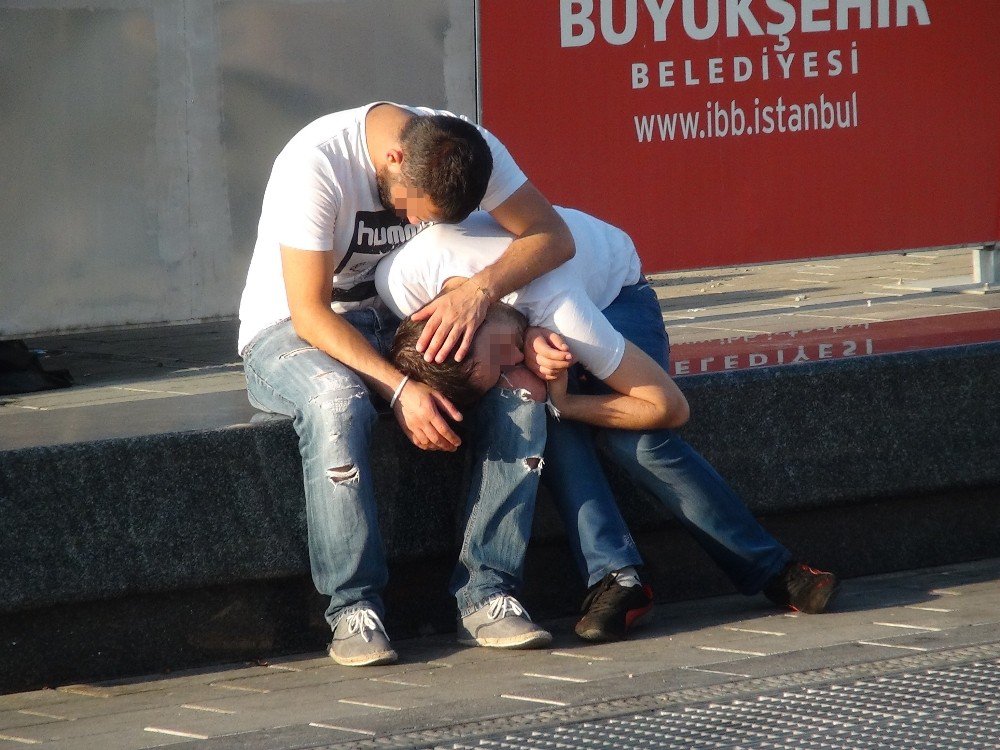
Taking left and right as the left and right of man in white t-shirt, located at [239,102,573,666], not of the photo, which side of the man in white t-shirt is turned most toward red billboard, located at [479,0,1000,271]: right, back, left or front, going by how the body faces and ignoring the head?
left

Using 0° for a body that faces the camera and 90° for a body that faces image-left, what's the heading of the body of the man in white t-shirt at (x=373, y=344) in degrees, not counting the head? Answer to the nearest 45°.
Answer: approximately 315°

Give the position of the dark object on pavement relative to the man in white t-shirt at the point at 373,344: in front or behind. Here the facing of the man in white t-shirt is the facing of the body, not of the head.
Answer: behind

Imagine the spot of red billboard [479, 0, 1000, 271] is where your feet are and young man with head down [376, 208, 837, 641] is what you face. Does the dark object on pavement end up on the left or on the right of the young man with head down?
right
